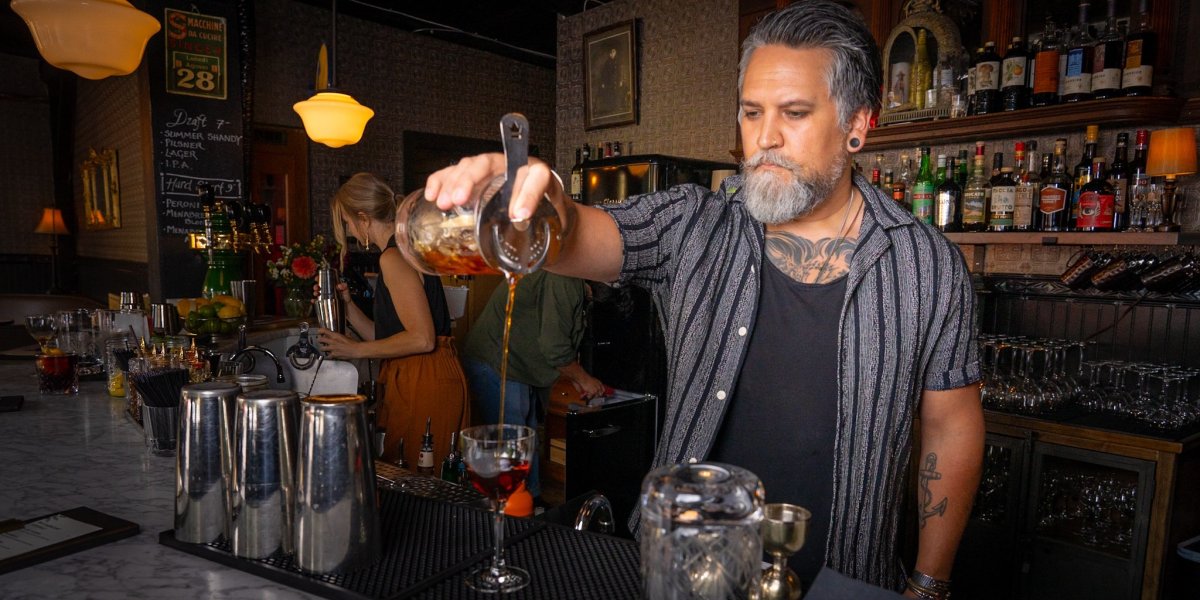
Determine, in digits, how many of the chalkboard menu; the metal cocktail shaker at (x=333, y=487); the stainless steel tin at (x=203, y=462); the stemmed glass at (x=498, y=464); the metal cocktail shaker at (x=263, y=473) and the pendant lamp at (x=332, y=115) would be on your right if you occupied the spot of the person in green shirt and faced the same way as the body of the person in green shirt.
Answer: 4

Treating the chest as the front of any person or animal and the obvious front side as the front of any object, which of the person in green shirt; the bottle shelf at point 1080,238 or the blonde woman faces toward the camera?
the bottle shelf

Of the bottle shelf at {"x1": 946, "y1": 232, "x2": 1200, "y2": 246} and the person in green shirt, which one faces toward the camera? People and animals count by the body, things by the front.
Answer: the bottle shelf

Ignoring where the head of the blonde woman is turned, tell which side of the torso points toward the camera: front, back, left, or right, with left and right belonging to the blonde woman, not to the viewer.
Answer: left

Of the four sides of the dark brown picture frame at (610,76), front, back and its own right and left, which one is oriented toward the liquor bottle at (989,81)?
left

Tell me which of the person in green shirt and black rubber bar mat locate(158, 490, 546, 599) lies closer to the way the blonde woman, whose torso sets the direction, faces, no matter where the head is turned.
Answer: the black rubber bar mat

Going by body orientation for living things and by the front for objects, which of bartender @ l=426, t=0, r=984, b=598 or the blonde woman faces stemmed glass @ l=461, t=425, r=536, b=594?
the bartender

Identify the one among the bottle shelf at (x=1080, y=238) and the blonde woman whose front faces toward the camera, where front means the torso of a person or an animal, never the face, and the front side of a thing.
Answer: the bottle shelf

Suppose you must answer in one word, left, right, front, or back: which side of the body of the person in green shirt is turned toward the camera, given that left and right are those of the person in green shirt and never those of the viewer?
right

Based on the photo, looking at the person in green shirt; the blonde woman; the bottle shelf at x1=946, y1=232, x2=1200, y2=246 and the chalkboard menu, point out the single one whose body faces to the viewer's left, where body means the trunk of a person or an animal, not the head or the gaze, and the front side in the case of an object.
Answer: the blonde woman

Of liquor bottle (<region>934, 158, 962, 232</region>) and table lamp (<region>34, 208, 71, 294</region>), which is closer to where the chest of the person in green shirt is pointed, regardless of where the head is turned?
the liquor bottle

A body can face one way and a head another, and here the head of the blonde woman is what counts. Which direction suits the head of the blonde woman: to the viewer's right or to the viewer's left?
to the viewer's left

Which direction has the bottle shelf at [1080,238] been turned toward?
toward the camera

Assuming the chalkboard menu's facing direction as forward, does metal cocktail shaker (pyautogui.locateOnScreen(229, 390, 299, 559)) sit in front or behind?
in front

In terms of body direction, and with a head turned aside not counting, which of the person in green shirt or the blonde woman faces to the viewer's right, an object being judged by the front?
the person in green shirt

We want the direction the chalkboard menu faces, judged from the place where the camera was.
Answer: facing the viewer and to the right of the viewer
